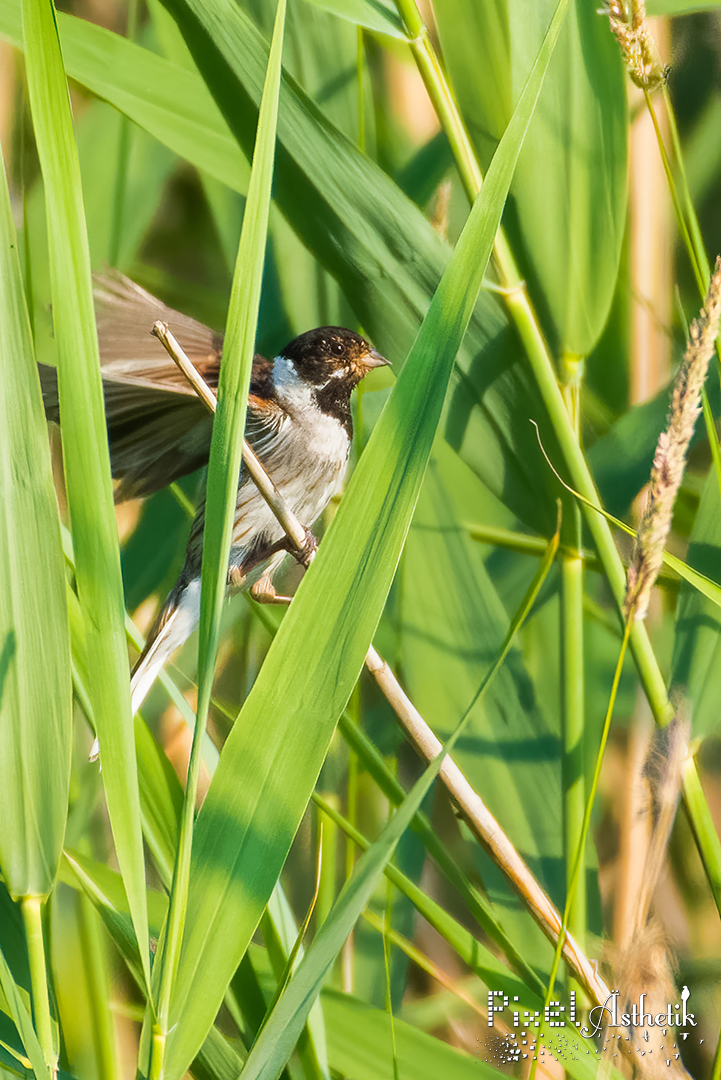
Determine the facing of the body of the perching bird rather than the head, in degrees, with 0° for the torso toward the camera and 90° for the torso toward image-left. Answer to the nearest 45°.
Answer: approximately 270°
